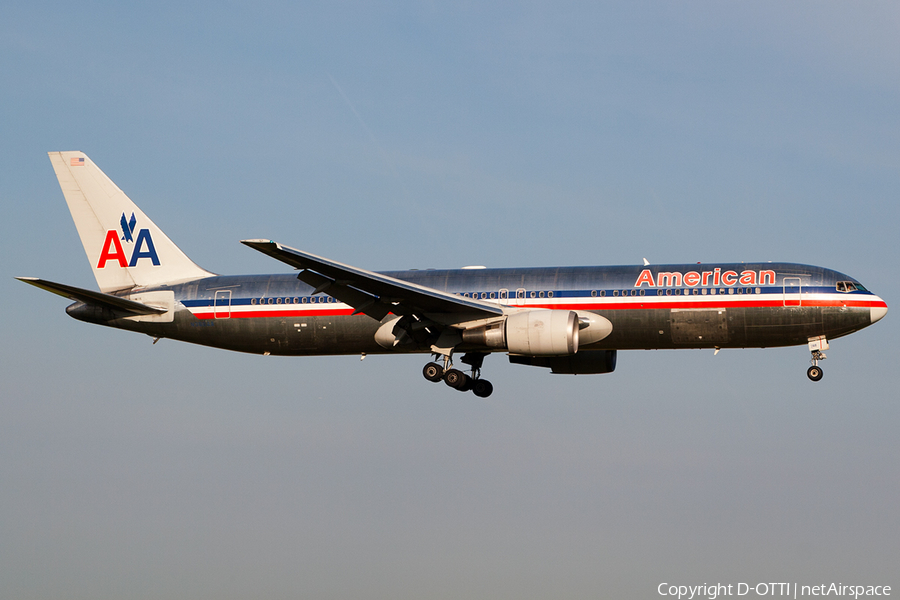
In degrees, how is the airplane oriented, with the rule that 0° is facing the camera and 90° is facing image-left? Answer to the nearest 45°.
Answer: approximately 270°
